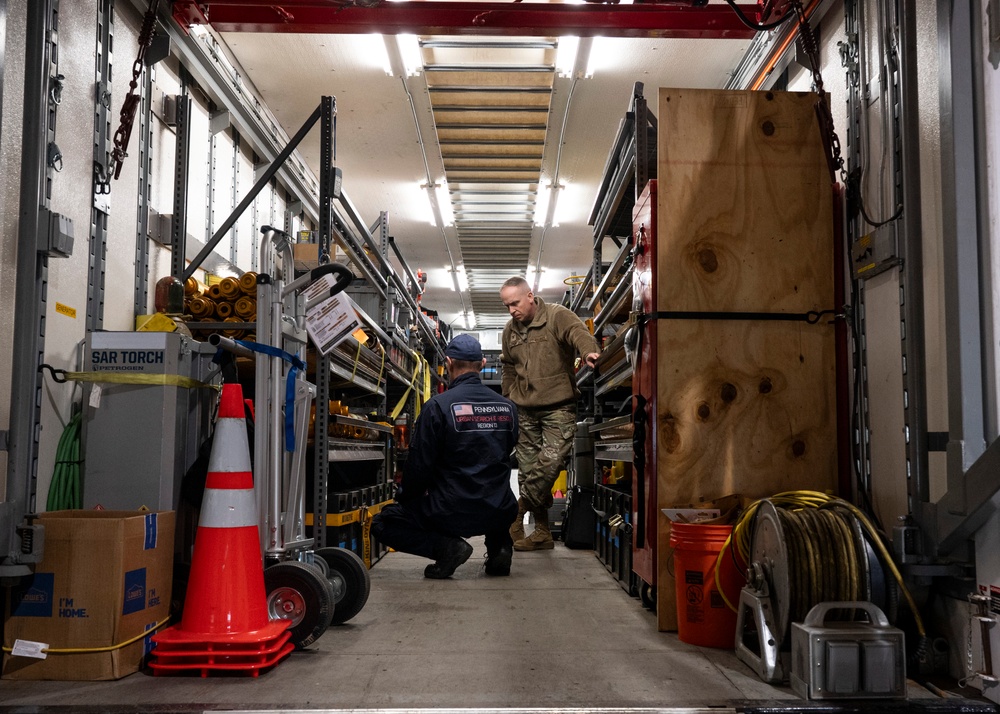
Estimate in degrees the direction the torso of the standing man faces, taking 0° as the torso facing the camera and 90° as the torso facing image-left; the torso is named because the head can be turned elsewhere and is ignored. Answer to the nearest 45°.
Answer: approximately 45°

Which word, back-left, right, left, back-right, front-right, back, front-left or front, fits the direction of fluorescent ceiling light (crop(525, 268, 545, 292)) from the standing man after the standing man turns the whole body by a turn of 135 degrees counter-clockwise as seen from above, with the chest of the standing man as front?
left

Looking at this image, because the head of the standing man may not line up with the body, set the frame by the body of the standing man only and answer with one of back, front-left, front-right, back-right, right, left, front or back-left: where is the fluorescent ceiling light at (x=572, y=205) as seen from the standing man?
back-right

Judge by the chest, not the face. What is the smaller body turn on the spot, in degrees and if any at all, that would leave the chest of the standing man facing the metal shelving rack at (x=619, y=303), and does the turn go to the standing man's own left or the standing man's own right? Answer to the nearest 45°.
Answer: approximately 45° to the standing man's own left

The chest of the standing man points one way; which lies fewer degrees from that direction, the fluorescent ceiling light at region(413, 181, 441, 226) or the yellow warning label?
the yellow warning label

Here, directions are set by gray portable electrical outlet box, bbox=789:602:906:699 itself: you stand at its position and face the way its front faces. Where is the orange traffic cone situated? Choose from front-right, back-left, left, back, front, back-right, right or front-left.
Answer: right

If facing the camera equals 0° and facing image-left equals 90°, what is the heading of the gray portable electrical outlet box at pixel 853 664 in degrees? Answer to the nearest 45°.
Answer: approximately 0°

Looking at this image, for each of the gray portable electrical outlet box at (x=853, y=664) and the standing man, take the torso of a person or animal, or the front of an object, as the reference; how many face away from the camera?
0

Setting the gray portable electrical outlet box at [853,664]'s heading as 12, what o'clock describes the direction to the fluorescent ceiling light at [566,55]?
The fluorescent ceiling light is roughly at 5 o'clock from the gray portable electrical outlet box.

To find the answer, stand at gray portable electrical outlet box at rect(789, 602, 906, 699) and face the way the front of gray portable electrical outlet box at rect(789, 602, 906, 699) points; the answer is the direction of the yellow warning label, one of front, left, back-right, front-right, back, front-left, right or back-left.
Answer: right

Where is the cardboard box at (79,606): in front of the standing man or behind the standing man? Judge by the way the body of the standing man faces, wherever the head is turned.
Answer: in front
